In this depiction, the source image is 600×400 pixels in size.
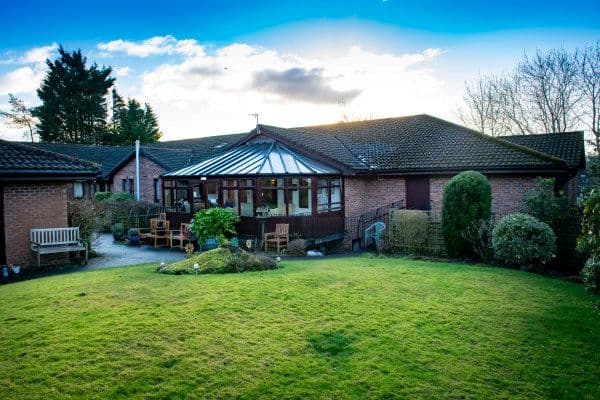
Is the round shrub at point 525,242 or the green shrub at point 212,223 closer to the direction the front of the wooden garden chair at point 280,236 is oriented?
the green shrub

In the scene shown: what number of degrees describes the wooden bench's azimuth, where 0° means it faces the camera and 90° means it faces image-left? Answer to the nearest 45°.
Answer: approximately 315°

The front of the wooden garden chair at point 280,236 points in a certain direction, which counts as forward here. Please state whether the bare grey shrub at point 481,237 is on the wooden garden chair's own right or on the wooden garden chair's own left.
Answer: on the wooden garden chair's own left

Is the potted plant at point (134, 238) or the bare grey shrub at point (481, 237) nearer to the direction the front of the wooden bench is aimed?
the bare grey shrub

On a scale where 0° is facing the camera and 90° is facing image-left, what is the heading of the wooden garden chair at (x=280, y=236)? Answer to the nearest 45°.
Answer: approximately 45°

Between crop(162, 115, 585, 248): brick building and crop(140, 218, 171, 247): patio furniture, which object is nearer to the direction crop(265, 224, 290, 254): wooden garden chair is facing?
the patio furniture
